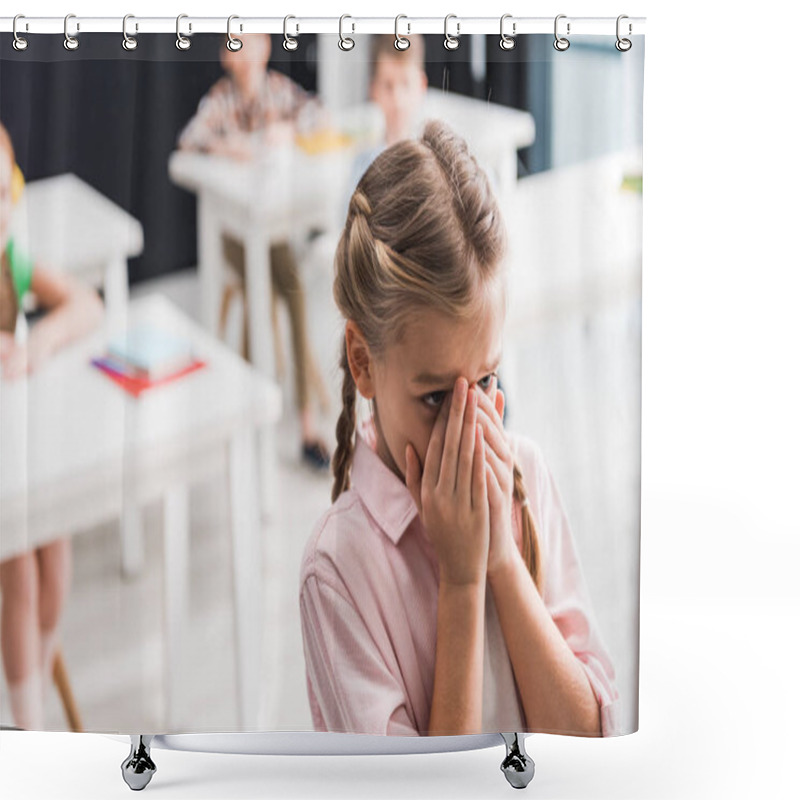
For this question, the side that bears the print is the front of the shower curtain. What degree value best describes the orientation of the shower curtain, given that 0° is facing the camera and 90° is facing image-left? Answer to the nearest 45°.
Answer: approximately 0°
